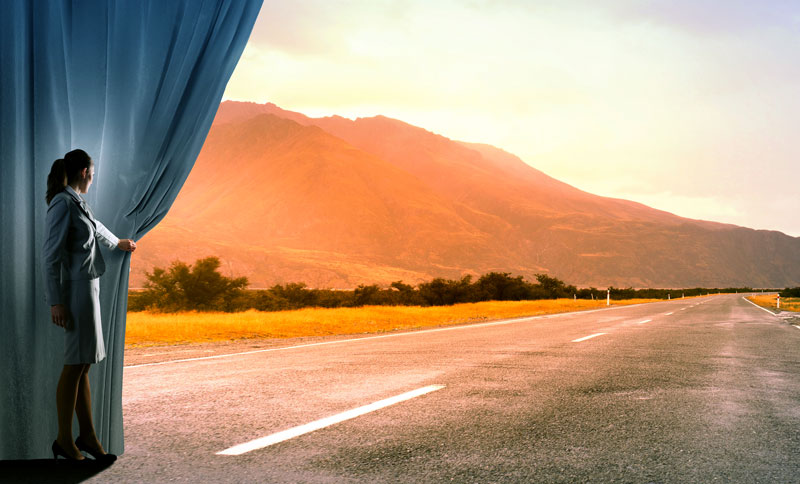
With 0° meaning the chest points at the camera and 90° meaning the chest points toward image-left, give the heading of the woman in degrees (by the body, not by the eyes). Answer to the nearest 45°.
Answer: approximately 270°

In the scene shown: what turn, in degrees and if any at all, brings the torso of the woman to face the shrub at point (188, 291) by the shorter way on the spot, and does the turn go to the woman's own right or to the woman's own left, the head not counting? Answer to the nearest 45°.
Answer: approximately 90° to the woman's own left
